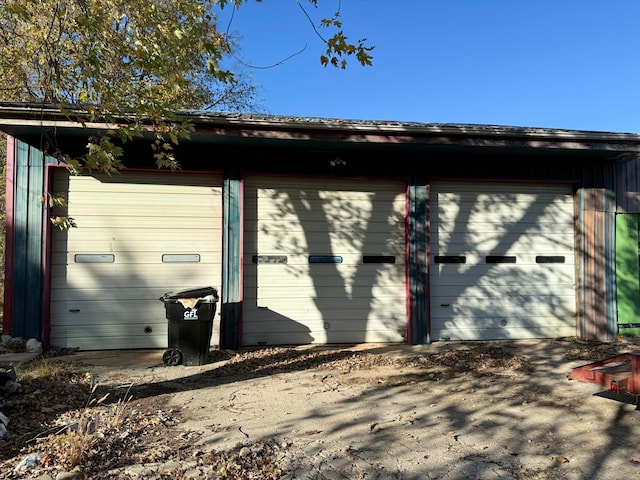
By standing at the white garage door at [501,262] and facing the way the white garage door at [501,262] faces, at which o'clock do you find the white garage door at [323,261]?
the white garage door at [323,261] is roughly at 2 o'clock from the white garage door at [501,262].

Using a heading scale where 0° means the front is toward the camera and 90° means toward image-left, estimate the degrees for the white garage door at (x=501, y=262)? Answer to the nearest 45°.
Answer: approximately 0°

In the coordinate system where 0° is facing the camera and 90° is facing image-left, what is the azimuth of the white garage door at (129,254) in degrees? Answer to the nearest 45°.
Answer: approximately 0°

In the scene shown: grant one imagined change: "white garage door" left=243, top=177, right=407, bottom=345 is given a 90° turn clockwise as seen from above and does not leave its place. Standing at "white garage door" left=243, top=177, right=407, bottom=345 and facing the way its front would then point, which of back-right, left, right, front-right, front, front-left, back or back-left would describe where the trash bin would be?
front-left

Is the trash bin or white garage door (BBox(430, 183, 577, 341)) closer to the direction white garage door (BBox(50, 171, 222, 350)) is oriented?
the trash bin

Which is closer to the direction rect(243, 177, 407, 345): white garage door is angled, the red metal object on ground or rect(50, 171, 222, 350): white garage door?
the red metal object on ground

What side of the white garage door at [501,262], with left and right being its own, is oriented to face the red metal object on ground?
front

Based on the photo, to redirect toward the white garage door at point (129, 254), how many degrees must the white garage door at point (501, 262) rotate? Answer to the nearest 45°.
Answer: approximately 45° to its right

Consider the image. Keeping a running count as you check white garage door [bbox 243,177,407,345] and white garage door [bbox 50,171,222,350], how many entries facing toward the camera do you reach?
2

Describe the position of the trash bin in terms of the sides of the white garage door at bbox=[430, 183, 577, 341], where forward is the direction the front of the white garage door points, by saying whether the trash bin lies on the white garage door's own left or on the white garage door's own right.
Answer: on the white garage door's own right

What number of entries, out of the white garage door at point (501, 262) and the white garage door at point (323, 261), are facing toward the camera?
2

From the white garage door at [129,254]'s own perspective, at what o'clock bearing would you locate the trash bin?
The trash bin is roughly at 11 o'clock from the white garage door.
